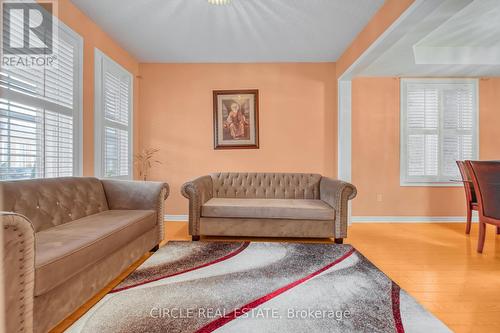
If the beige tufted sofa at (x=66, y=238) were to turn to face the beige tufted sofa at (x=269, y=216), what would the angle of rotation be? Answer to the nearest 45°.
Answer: approximately 45° to its left

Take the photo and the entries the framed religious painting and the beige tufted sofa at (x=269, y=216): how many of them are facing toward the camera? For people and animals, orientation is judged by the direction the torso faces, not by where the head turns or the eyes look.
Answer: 2

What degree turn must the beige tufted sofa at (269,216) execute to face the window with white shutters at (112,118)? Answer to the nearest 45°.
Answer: approximately 90° to its right

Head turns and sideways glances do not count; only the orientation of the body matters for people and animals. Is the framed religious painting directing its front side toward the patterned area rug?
yes

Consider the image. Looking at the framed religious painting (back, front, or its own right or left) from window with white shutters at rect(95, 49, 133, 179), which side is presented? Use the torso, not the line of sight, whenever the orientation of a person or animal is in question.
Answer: right

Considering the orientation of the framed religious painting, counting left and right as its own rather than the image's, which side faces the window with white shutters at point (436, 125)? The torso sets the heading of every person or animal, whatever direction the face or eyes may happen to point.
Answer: left

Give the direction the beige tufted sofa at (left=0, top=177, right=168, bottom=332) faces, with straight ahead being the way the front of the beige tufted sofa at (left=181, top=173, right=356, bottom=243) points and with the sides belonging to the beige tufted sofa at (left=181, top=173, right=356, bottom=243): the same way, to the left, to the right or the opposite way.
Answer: to the left
